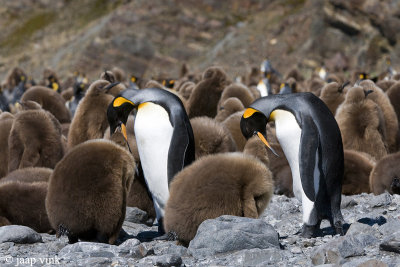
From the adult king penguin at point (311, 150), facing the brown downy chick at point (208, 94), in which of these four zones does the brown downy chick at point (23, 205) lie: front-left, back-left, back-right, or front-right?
front-left

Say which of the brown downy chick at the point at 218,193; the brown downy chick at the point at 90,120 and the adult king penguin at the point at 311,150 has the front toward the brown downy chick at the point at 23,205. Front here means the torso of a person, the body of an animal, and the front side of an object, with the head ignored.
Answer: the adult king penguin

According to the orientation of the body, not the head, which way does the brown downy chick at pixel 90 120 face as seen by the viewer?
to the viewer's right

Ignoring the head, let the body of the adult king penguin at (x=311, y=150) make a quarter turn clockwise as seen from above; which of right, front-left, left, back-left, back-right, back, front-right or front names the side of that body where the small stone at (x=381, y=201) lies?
front-right

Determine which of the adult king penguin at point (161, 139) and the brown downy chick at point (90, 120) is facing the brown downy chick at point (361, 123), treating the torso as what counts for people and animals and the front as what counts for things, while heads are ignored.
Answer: the brown downy chick at point (90, 120)

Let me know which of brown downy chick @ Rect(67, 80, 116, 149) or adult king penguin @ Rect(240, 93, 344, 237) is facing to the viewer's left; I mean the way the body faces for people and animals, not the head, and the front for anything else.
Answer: the adult king penguin

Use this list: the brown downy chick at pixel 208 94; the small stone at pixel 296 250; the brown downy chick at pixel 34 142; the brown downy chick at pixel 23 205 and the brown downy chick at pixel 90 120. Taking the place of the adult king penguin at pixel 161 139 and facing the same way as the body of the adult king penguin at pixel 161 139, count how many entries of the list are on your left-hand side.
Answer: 1

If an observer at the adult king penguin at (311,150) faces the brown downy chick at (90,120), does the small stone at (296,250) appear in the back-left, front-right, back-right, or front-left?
back-left

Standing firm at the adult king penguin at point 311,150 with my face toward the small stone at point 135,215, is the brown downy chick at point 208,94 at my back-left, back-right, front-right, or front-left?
front-right

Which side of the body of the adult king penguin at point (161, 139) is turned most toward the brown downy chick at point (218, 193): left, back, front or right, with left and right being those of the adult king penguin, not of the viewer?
left

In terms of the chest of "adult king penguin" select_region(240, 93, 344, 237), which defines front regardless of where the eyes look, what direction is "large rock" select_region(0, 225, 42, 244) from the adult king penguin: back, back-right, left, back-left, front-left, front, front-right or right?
front

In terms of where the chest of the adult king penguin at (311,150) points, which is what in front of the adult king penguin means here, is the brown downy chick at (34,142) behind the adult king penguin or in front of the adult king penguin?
in front

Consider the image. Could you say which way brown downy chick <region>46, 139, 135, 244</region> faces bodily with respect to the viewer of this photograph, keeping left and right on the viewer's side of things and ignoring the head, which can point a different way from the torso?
facing away from the viewer and to the right of the viewer

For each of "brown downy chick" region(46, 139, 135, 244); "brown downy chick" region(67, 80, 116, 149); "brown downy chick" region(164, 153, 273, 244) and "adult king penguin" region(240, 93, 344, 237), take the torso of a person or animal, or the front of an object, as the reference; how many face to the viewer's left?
1

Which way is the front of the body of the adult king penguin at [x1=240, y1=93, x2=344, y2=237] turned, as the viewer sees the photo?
to the viewer's left

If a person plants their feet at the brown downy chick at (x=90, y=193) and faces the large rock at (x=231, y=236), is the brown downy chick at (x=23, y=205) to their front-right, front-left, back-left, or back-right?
back-left
